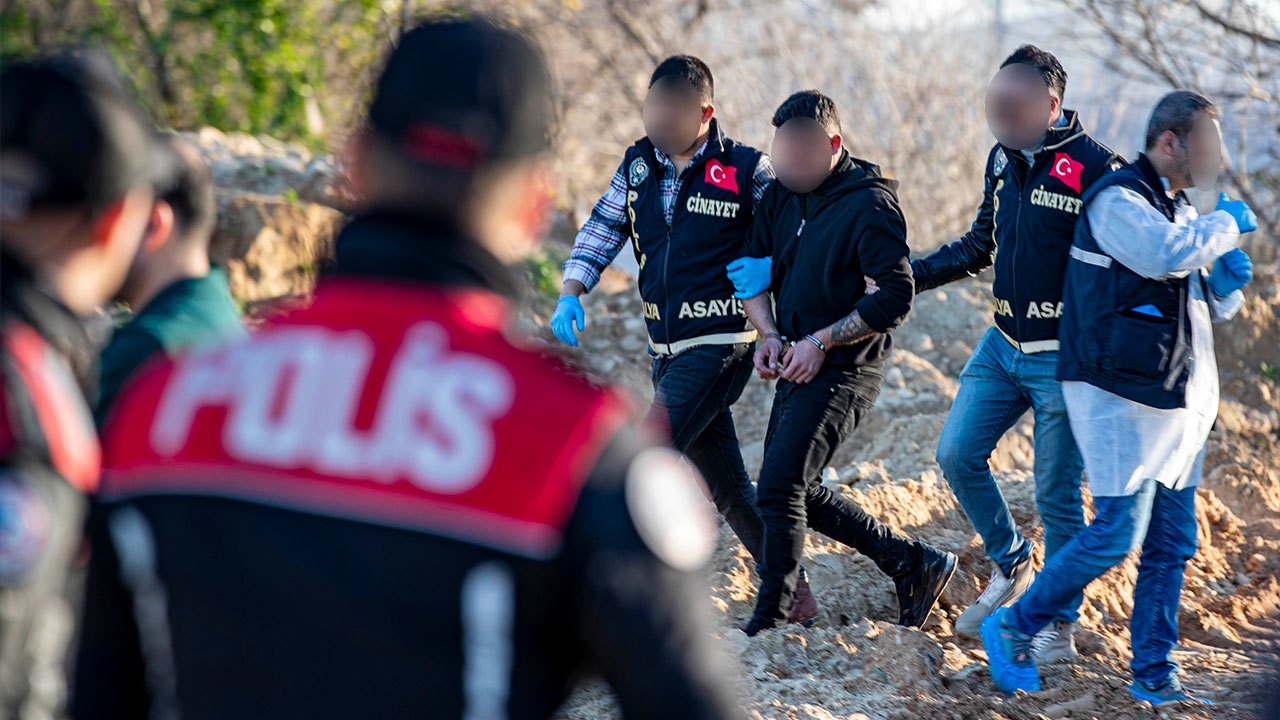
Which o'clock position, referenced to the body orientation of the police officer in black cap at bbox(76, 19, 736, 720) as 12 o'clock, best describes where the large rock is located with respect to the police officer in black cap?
The large rock is roughly at 10 o'clock from the police officer in black cap.

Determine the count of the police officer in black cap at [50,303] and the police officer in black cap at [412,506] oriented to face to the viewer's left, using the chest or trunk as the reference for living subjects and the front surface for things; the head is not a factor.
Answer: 0

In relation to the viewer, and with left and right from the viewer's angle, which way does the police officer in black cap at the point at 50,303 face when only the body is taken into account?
facing away from the viewer and to the right of the viewer

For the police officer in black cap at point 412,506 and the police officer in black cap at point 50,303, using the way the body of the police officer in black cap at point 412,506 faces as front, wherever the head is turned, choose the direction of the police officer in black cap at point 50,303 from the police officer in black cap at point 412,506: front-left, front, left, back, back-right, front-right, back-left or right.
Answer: left

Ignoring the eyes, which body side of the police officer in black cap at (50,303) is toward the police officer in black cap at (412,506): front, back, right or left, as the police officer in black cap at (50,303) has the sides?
right

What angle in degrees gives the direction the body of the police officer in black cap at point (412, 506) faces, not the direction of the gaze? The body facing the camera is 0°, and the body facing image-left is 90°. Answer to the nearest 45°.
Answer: approximately 225°

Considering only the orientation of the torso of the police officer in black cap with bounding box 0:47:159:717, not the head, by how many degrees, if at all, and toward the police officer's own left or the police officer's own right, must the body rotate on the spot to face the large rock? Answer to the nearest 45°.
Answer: approximately 45° to the police officer's own left

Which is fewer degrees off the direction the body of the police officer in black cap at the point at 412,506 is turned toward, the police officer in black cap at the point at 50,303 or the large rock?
the large rock

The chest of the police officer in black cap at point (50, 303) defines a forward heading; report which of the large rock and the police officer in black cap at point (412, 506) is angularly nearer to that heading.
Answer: the large rock

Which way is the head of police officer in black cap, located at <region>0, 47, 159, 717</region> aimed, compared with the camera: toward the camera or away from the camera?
away from the camera
